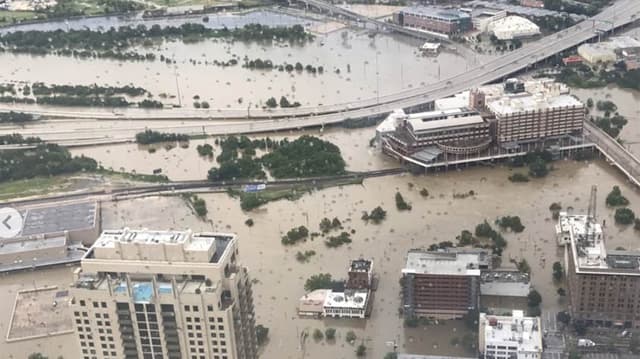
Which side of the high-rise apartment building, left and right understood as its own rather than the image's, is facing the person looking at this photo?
front

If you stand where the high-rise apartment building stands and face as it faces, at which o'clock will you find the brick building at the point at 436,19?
The brick building is roughly at 7 o'clock from the high-rise apartment building.

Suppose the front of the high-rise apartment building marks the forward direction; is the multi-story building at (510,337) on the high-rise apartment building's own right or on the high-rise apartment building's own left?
on the high-rise apartment building's own left

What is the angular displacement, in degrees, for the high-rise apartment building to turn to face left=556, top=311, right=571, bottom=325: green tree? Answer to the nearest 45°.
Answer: approximately 135° to its left

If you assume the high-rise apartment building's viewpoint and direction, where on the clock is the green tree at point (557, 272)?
The green tree is roughly at 8 o'clock from the high-rise apartment building.

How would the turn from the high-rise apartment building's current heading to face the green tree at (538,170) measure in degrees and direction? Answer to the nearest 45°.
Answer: approximately 135° to its left

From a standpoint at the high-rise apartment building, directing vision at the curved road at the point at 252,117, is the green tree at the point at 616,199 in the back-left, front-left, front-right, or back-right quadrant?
front-right

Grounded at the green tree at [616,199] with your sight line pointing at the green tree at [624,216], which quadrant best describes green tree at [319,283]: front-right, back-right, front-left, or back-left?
front-right

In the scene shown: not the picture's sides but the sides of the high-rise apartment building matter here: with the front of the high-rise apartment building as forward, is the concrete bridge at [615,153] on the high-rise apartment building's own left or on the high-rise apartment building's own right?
on the high-rise apartment building's own left

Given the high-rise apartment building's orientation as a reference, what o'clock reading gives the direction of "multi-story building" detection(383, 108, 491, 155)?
The multi-story building is roughly at 7 o'clock from the high-rise apartment building.

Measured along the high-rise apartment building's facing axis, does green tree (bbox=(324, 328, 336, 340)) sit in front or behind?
behind

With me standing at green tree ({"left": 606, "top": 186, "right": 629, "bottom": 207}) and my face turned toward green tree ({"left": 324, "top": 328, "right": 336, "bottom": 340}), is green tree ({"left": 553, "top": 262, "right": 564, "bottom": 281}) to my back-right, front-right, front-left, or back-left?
front-left

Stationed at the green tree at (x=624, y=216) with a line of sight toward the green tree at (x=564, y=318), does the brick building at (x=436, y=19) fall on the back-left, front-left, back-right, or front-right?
back-right
